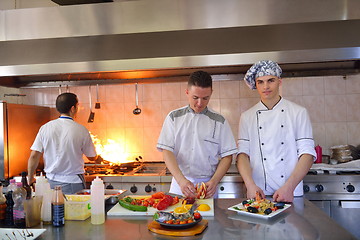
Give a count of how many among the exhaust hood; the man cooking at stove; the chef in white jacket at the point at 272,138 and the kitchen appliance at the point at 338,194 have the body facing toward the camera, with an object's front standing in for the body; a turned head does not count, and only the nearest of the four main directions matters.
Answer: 3

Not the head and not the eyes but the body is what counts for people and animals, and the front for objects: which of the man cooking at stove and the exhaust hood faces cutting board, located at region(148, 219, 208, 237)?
the exhaust hood

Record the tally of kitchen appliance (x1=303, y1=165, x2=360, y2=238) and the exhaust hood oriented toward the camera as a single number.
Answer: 2

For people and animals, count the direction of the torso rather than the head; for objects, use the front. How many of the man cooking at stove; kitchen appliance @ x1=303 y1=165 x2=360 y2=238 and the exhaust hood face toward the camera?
2

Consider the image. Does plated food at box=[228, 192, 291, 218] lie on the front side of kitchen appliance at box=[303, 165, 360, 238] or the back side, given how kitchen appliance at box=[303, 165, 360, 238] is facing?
on the front side

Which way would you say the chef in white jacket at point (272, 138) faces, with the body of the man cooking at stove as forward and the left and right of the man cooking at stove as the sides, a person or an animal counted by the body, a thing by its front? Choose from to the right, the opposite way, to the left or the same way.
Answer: the opposite way

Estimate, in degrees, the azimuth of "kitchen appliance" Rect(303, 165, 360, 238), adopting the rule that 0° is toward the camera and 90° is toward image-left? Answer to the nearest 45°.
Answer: approximately 0°

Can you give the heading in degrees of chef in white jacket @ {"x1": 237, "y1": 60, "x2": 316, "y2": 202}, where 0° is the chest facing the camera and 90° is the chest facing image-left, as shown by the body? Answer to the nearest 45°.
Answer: approximately 0°

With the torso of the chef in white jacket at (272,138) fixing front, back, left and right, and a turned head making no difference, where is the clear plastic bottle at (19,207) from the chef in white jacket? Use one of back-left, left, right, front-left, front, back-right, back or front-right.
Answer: front-right

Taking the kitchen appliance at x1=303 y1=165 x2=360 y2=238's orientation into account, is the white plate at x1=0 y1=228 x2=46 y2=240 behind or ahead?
ahead

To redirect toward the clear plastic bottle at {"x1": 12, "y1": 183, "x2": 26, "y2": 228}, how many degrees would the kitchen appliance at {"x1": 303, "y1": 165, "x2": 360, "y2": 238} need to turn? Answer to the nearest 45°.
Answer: approximately 45° to its right

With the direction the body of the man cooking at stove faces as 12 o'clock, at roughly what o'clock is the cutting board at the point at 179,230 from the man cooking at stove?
The cutting board is roughly at 4 o'clock from the man cooking at stove.
